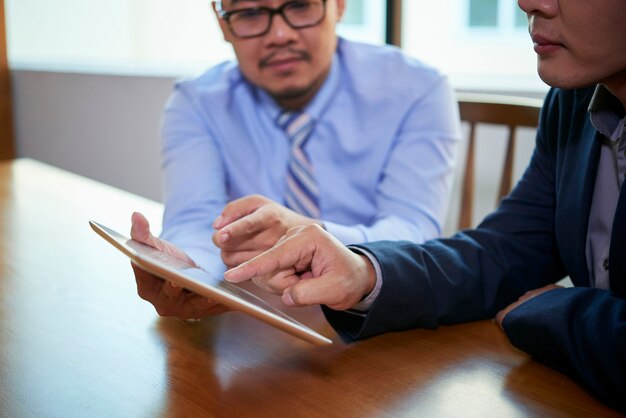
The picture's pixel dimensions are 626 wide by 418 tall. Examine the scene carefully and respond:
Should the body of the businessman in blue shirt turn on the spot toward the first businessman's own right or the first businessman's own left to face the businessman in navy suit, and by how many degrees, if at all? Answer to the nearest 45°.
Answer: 0° — they already face them

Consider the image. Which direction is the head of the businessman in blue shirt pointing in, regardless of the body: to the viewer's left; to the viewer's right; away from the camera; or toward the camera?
toward the camera

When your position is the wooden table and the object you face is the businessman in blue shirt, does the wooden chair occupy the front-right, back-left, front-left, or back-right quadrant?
front-right

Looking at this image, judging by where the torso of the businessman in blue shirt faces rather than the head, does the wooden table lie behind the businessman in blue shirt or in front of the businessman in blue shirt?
in front

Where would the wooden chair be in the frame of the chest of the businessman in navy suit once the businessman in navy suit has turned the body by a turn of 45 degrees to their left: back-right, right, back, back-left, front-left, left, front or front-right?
back

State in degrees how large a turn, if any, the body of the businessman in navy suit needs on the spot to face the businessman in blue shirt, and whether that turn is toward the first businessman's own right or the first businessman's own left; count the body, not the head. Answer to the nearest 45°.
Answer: approximately 90° to the first businessman's own right

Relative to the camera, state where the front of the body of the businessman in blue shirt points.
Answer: toward the camera

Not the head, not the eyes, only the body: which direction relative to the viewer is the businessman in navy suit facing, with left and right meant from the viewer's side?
facing the viewer and to the left of the viewer

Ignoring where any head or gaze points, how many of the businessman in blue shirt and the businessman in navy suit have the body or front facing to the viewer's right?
0
